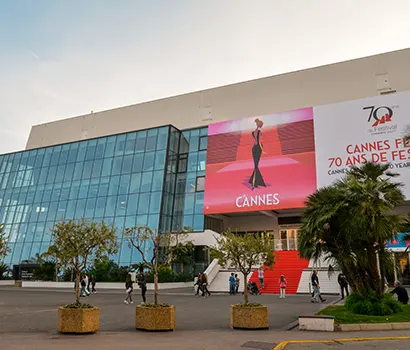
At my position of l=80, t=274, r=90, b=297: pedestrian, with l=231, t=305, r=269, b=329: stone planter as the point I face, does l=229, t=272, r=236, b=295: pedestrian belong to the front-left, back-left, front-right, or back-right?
front-left

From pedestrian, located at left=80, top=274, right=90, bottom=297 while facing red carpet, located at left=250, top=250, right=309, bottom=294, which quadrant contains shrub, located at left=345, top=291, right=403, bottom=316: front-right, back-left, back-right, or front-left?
front-right

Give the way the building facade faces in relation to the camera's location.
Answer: facing the viewer and to the left of the viewer

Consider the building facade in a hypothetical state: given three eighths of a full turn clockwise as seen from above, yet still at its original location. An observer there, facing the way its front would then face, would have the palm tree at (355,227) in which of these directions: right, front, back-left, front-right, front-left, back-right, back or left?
back

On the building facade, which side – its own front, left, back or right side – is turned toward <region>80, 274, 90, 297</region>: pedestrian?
front

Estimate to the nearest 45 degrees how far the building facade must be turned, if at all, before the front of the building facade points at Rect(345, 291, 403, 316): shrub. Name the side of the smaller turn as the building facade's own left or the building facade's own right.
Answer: approximately 45° to the building facade's own left
